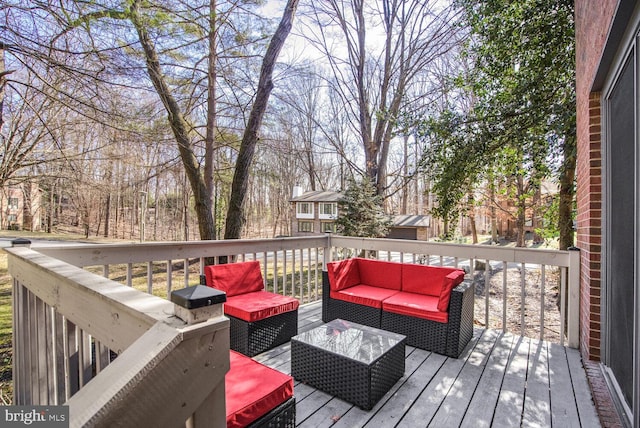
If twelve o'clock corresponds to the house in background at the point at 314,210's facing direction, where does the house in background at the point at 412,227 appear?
the house in background at the point at 412,227 is roughly at 10 o'clock from the house in background at the point at 314,210.

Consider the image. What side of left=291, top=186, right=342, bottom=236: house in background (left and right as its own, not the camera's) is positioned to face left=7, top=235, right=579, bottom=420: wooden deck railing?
front

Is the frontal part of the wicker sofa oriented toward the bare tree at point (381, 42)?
no

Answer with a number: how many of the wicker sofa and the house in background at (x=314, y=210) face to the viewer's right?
0

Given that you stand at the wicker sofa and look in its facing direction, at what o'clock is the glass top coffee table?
The glass top coffee table is roughly at 11 o'clock from the wicker sofa.

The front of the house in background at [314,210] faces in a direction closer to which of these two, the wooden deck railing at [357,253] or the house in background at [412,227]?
the wooden deck railing

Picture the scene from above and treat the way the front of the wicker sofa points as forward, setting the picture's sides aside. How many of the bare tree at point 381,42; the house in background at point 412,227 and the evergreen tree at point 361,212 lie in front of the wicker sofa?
0

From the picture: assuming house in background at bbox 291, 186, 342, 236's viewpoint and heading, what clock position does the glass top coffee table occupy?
The glass top coffee table is roughly at 12 o'clock from the house in background.

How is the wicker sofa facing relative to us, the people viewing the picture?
facing the viewer and to the left of the viewer

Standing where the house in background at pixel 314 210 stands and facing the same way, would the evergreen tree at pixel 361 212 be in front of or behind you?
in front

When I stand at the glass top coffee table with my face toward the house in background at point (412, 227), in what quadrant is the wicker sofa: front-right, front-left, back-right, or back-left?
front-right

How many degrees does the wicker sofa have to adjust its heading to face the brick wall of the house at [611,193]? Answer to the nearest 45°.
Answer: approximately 90° to its left

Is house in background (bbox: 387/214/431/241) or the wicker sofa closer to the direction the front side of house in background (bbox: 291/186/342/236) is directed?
the wicker sofa

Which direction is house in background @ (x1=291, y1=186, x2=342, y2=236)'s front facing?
toward the camera

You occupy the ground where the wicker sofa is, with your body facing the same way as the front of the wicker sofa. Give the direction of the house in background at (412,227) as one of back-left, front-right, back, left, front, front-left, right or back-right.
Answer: back-right

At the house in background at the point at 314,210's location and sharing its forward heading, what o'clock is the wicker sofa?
The wicker sofa is roughly at 12 o'clock from the house in background.
